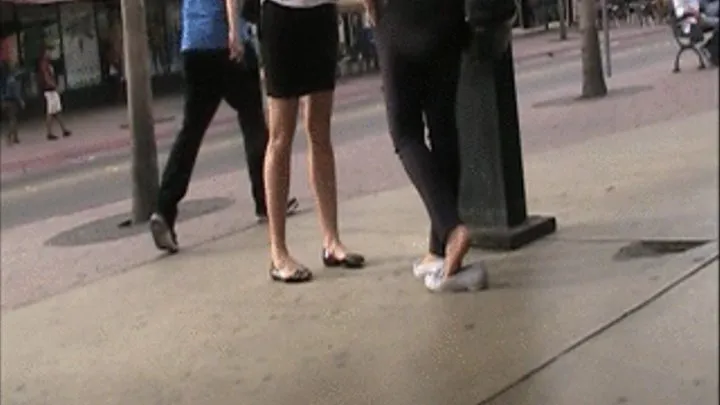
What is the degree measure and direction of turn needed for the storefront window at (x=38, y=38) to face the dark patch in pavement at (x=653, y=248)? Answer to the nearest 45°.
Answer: approximately 45° to its left

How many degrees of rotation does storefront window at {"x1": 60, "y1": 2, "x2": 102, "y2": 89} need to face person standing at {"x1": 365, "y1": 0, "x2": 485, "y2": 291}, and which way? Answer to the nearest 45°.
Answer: approximately 45° to its left

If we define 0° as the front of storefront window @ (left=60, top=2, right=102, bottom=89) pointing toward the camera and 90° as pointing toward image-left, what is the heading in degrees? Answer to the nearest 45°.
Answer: approximately 0°

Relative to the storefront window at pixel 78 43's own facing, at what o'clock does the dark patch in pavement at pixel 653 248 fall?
The dark patch in pavement is roughly at 10 o'clock from the storefront window.

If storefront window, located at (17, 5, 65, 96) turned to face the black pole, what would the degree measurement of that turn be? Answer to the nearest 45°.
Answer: approximately 45° to its left
